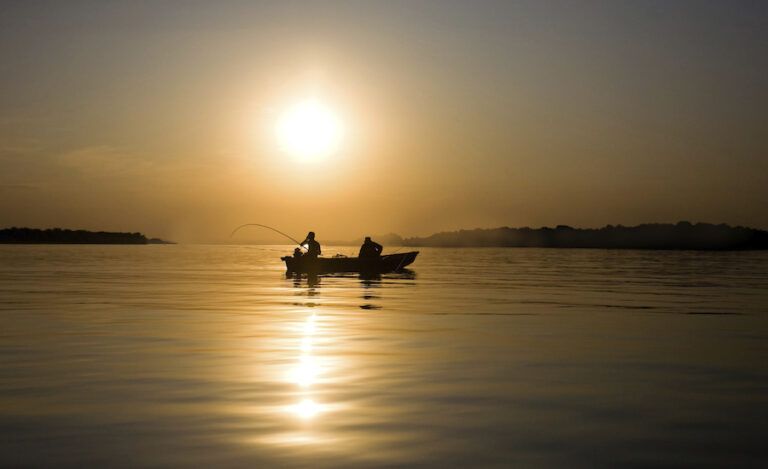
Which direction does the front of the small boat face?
to the viewer's right

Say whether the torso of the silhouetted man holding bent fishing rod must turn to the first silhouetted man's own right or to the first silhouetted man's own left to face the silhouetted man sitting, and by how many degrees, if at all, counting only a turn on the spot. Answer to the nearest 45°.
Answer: approximately 180°

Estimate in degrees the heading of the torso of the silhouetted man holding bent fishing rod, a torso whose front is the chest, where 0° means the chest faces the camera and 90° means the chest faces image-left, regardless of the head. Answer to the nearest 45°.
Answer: approximately 90°
